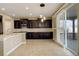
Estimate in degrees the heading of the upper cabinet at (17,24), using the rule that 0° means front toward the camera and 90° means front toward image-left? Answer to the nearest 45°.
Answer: approximately 0°

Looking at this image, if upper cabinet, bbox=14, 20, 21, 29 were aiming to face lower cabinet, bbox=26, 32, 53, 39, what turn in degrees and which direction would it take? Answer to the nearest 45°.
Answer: approximately 90° to its left

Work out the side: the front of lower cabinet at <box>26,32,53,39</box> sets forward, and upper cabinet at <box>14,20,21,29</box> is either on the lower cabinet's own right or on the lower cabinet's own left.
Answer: on the lower cabinet's own right

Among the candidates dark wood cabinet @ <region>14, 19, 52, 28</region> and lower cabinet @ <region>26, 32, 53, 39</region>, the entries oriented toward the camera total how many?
2

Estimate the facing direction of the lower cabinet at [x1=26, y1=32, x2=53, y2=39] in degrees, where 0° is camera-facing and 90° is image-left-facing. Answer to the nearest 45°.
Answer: approximately 0°

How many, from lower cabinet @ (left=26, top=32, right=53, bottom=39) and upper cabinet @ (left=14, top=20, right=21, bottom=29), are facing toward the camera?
2
